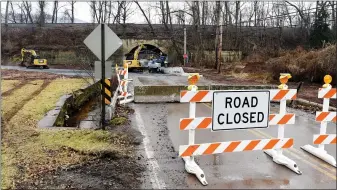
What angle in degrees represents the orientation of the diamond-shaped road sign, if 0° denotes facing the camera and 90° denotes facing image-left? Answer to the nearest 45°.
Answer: approximately 180°

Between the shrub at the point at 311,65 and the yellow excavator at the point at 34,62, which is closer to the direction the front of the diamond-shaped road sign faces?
the yellow excavator

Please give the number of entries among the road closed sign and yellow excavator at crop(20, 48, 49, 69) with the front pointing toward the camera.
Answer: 1

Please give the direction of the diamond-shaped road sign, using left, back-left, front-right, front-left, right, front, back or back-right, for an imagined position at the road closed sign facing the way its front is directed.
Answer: back-right

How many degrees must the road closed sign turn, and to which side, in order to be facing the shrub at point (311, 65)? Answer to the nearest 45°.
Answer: approximately 180°

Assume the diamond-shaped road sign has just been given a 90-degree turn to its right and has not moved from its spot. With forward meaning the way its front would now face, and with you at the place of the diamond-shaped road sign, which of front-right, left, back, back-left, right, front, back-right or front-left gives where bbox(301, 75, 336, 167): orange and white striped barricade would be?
front-right

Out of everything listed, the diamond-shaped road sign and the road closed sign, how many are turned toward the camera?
1
